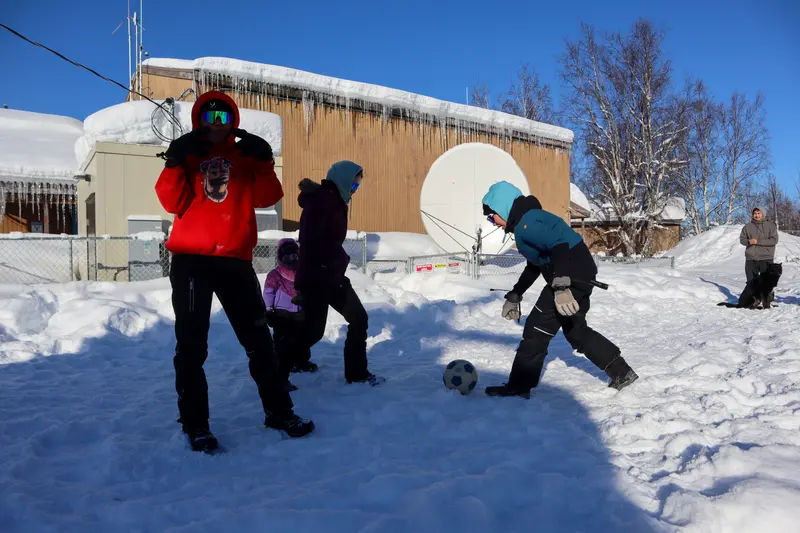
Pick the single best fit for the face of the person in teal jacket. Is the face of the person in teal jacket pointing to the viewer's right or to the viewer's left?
to the viewer's left

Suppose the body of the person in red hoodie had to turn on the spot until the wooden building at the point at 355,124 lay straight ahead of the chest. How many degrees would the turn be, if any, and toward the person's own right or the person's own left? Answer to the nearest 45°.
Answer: approximately 180°

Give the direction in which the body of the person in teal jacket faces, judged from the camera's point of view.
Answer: to the viewer's left

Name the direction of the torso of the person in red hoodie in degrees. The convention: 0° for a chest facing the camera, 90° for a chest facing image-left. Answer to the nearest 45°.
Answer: approximately 0°

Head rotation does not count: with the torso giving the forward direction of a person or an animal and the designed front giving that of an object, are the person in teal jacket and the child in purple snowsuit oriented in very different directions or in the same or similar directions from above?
very different directions

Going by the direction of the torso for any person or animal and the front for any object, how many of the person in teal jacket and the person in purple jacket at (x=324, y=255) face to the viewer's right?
1

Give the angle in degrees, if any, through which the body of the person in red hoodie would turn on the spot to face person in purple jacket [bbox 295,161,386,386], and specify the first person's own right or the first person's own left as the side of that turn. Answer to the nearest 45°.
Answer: approximately 135° to the first person's own left

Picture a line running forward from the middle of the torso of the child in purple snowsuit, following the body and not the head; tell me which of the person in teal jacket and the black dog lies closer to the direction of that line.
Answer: the person in teal jacket

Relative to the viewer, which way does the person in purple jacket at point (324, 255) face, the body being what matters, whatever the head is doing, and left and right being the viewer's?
facing to the right of the viewer

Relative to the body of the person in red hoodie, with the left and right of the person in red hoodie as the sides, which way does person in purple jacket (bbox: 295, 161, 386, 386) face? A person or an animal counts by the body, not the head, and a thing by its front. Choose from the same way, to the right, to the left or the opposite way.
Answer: to the left

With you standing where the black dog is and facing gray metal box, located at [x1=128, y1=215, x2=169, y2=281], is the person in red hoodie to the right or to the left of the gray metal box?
left
